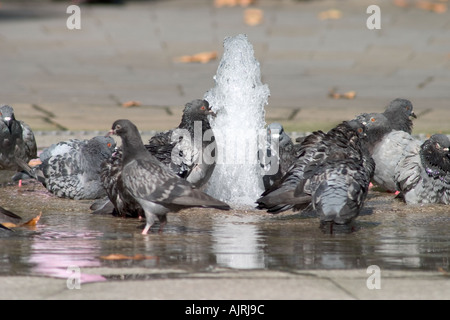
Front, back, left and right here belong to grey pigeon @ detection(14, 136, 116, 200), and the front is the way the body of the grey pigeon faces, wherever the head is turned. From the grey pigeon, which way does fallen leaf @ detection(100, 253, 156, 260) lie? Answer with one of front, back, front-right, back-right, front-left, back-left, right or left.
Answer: right

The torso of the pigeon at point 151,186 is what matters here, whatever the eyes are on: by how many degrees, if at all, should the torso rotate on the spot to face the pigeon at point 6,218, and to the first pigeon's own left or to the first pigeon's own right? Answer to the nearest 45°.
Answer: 0° — it already faces it

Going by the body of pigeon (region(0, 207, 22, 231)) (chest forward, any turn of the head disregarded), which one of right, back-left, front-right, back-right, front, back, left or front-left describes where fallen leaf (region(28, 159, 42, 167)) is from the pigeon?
right

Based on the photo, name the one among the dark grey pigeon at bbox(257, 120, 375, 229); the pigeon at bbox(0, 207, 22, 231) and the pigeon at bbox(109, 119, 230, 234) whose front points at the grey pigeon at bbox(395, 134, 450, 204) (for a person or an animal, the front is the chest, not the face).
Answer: the dark grey pigeon

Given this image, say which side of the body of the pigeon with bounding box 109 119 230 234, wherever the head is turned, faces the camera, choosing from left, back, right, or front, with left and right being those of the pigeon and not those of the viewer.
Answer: left

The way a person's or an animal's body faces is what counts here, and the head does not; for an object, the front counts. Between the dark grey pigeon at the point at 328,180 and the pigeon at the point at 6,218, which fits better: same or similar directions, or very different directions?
very different directions

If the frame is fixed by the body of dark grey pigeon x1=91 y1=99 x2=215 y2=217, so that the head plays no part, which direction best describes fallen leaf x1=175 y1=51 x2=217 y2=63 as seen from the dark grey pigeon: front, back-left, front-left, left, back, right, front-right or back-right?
left

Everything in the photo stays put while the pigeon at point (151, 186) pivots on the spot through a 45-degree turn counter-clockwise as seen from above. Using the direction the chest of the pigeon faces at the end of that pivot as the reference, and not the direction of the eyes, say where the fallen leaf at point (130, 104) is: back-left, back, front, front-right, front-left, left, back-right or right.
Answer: back-right

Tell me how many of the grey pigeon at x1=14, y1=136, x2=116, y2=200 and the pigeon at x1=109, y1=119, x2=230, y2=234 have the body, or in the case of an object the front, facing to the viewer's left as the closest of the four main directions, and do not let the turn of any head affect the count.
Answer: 1

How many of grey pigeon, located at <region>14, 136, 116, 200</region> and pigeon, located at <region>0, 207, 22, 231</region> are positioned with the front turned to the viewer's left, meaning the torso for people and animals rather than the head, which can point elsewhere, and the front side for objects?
1

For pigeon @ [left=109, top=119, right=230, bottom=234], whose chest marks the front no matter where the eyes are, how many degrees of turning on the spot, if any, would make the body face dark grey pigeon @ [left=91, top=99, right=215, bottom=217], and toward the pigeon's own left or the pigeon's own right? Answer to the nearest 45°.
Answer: approximately 90° to the pigeon's own right

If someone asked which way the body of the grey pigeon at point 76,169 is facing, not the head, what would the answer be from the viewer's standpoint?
to the viewer's right

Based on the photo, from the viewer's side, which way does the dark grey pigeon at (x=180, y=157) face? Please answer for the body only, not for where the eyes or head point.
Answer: to the viewer's right

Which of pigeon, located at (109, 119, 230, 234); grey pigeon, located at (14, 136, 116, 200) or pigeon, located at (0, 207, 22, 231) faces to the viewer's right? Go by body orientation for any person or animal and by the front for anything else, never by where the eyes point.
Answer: the grey pigeon

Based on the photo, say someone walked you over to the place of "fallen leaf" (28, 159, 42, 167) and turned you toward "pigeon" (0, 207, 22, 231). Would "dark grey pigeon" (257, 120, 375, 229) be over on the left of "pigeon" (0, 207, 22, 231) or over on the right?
left

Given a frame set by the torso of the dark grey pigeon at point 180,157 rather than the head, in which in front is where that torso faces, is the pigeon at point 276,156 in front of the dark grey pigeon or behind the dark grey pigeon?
in front

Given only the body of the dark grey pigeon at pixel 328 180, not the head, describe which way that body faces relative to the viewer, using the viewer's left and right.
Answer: facing away from the viewer and to the right of the viewer

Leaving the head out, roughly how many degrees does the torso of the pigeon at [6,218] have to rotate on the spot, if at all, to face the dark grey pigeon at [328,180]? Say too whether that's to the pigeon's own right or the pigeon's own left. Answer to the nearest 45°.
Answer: approximately 180°
